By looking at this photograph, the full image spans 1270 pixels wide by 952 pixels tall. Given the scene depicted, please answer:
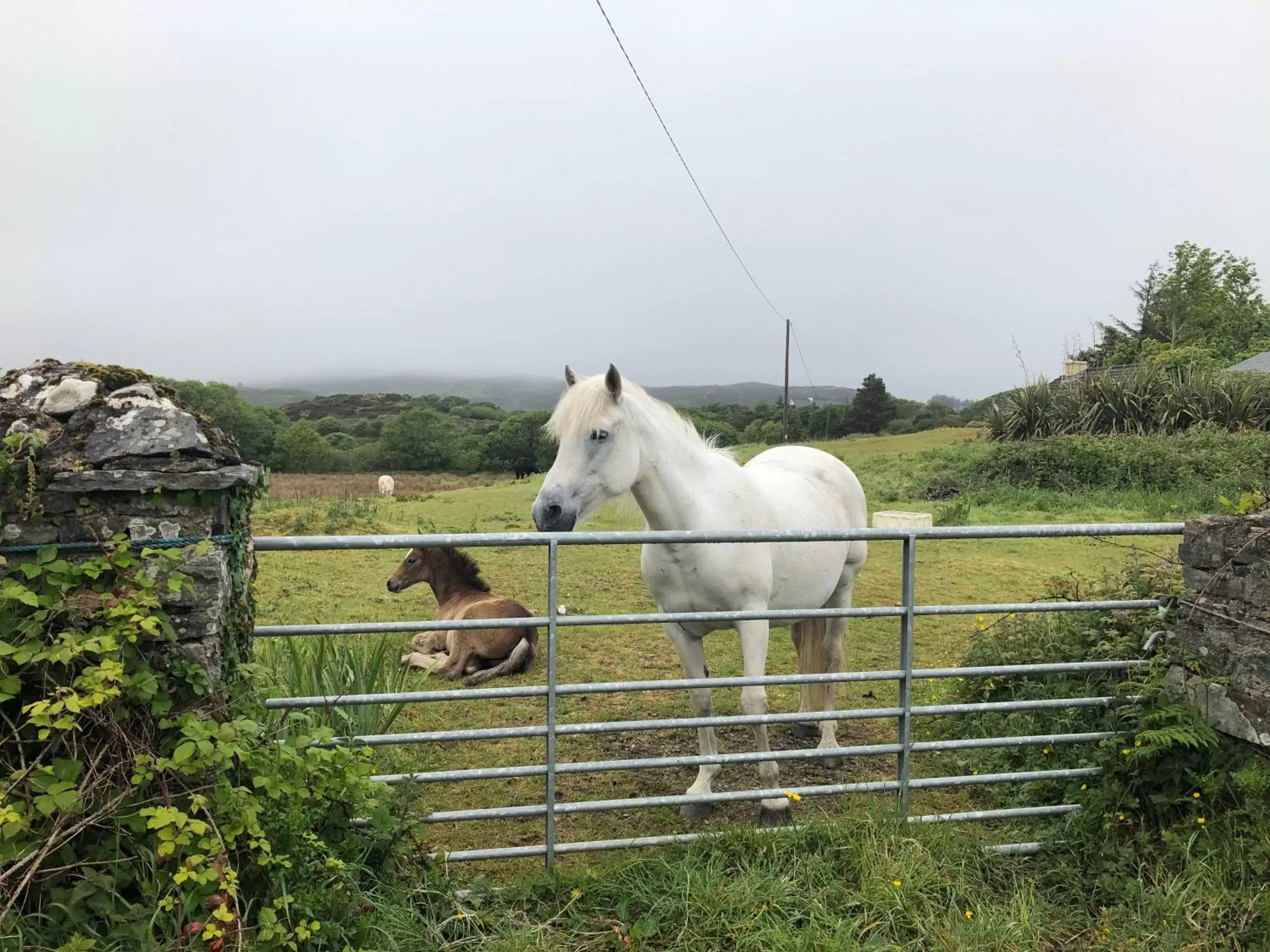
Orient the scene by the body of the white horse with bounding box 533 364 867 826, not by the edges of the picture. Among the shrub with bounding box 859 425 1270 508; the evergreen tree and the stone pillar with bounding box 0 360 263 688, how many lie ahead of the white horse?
1

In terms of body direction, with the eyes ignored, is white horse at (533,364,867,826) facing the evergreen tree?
no

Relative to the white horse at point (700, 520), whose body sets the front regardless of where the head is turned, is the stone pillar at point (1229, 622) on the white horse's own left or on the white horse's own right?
on the white horse's own left

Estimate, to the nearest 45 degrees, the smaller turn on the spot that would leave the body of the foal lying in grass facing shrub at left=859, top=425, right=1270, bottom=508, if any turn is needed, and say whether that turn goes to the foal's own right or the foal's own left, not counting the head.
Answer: approximately 135° to the foal's own right

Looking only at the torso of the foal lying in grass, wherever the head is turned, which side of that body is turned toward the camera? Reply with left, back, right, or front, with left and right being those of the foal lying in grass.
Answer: left

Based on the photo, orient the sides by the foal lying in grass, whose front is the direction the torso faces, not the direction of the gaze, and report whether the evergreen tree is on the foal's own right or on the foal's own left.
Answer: on the foal's own right

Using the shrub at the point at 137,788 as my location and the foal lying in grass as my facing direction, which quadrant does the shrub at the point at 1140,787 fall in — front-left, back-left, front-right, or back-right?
front-right

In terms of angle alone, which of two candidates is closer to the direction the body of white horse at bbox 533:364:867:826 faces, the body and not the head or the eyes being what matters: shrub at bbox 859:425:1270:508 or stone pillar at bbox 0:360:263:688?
the stone pillar

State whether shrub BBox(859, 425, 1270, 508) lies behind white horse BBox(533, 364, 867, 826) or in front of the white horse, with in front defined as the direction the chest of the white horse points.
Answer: behind

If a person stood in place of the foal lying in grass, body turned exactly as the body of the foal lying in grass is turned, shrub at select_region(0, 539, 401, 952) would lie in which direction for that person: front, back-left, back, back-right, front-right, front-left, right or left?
left

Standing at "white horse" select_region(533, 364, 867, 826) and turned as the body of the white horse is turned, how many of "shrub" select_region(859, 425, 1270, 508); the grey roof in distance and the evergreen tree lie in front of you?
0

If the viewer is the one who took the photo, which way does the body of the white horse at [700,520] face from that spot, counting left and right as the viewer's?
facing the viewer and to the left of the viewer

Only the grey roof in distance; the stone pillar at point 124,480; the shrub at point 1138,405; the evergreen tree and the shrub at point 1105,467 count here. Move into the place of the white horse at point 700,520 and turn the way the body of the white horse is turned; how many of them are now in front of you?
1

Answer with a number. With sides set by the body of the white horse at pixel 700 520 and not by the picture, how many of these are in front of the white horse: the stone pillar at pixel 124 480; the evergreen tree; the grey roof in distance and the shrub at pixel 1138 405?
1
